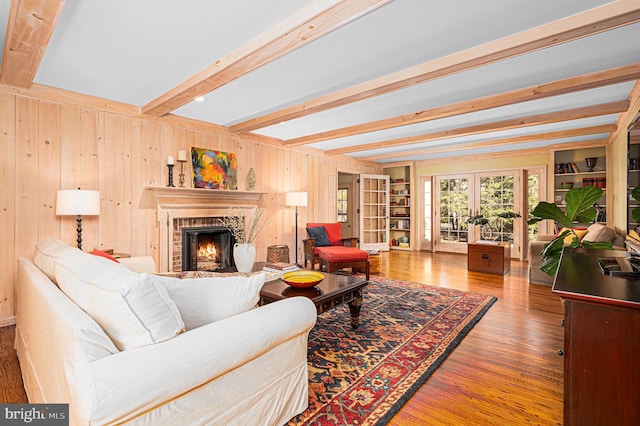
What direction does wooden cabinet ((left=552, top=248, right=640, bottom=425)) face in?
to the viewer's left

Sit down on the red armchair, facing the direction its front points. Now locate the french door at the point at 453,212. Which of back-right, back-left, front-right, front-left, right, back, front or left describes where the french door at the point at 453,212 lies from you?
left

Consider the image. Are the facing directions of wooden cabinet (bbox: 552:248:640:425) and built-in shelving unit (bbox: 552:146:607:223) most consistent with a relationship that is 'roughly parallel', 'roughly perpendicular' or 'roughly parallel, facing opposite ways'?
roughly perpendicular

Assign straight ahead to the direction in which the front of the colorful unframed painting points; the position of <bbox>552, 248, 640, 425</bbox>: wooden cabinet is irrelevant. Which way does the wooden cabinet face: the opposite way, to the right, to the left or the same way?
the opposite way

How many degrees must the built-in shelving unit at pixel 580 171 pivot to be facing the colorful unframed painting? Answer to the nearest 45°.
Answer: approximately 45° to its right

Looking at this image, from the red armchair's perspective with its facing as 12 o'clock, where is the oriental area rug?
The oriental area rug is roughly at 1 o'clock from the red armchair.

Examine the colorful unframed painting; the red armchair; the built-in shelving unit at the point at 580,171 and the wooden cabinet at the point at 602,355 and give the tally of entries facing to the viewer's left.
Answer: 1

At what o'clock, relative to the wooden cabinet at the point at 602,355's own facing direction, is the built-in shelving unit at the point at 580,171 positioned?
The built-in shelving unit is roughly at 3 o'clock from the wooden cabinet.

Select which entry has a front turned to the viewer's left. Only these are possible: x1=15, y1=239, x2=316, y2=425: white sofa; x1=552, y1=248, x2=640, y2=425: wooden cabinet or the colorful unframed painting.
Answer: the wooden cabinet

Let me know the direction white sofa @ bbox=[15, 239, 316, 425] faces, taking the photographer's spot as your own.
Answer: facing away from the viewer and to the right of the viewer

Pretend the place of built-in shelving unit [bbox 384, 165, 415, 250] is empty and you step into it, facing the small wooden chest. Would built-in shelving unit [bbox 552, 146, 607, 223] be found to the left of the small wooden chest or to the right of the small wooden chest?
left

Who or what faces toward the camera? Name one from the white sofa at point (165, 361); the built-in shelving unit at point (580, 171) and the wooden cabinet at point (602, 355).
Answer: the built-in shelving unit

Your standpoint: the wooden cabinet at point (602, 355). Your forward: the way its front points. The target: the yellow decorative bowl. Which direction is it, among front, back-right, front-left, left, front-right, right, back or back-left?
front

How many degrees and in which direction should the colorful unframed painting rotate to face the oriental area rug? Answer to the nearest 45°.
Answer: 0° — it already faces it

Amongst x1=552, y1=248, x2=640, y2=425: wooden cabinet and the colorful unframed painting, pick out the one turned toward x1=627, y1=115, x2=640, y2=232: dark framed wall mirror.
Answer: the colorful unframed painting
